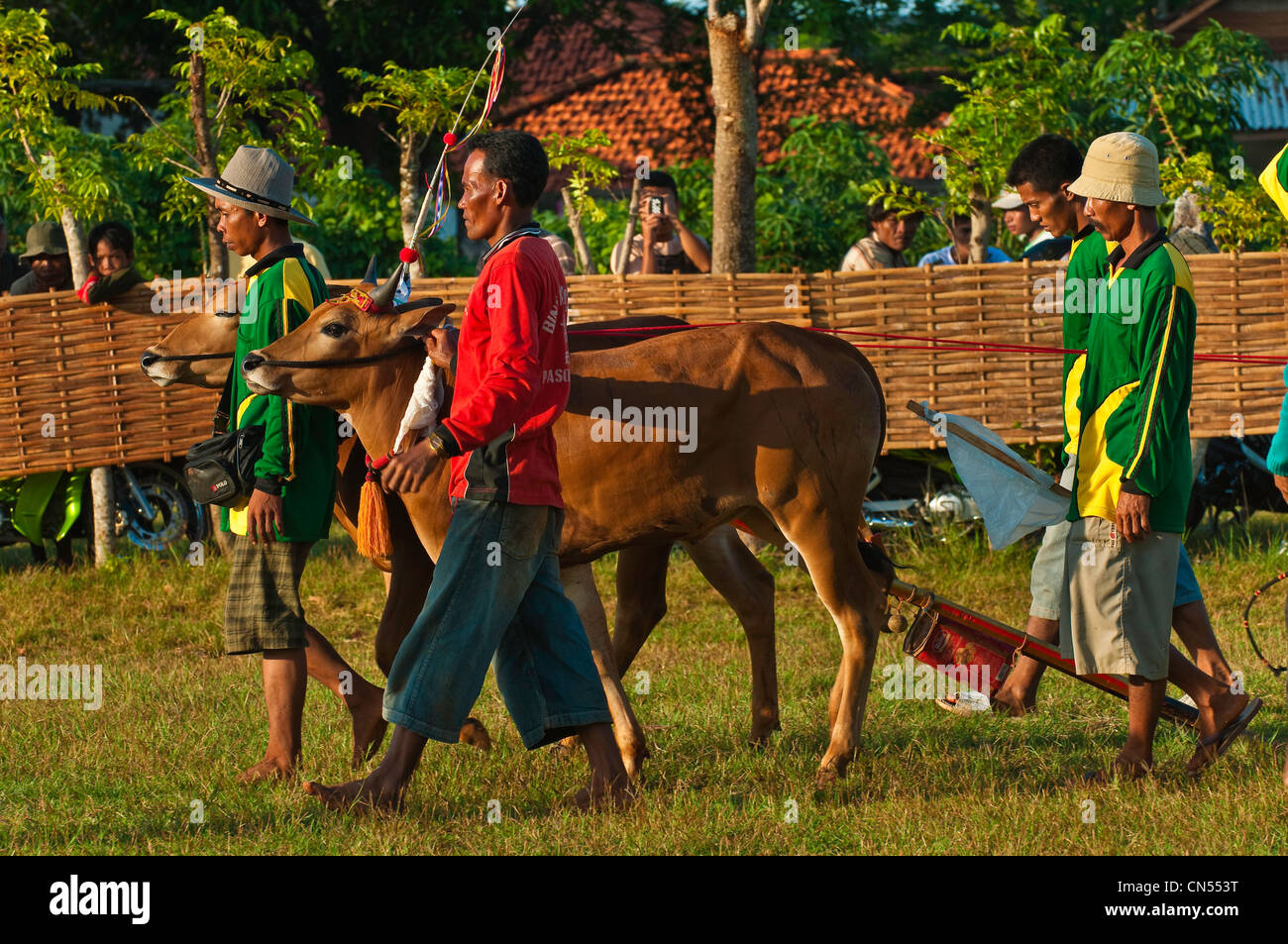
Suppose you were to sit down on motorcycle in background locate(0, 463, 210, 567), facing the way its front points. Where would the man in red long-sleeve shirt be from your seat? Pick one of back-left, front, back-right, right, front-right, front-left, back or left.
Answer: right

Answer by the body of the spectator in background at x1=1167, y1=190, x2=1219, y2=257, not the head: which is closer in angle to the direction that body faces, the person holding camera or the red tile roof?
the person holding camera

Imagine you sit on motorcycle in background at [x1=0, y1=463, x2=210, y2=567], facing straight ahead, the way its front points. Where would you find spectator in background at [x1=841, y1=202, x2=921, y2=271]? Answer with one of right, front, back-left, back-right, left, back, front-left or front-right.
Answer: front

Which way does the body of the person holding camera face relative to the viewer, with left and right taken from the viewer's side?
facing the viewer

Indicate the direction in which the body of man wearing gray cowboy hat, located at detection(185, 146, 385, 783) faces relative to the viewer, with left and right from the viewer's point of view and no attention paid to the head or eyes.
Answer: facing to the left of the viewer

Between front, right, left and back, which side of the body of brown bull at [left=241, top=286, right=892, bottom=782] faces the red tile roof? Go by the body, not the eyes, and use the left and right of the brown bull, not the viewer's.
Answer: right

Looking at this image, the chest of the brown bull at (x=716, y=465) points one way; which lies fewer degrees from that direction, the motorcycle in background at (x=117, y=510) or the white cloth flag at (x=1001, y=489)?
the motorcycle in background

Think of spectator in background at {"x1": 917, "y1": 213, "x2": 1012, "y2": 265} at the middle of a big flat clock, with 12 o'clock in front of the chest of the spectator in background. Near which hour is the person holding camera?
The person holding camera is roughly at 2 o'clock from the spectator in background.

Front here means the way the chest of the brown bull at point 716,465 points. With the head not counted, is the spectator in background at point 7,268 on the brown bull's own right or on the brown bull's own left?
on the brown bull's own right

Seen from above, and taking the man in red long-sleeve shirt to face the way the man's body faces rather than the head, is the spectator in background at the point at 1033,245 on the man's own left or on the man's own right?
on the man's own right

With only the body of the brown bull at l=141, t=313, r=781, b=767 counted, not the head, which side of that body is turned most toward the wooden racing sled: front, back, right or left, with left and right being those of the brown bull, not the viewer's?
back

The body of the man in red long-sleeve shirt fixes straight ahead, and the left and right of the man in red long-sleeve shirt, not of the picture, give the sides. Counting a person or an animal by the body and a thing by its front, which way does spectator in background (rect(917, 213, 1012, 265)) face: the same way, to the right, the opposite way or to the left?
to the left

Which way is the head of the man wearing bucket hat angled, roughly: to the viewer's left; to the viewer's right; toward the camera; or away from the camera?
to the viewer's left

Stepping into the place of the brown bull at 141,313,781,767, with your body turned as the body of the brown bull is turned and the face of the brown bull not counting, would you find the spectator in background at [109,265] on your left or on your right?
on your right

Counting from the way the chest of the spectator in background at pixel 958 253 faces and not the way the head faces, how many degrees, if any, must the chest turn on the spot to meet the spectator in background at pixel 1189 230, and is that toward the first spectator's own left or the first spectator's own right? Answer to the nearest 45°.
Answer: approximately 90° to the first spectator's own left
